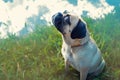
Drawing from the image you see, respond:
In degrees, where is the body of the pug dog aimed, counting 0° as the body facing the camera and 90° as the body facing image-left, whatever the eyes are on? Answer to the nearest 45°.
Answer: approximately 45°
